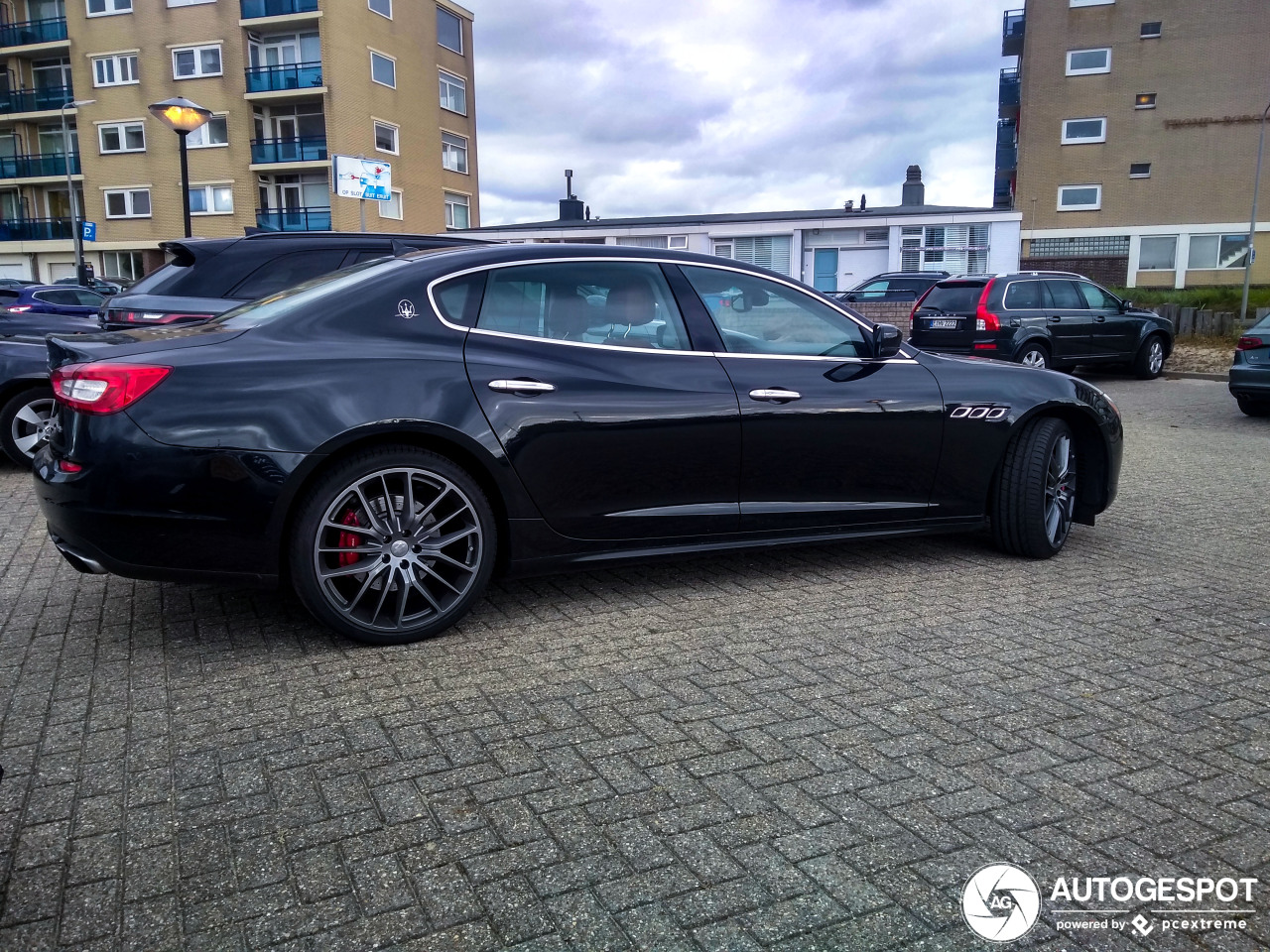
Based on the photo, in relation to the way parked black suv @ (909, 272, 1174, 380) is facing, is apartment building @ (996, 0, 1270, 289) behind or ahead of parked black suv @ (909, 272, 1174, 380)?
ahead

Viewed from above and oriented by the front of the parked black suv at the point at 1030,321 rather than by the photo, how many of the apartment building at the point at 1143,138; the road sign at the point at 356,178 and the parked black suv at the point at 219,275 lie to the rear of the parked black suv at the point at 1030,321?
2

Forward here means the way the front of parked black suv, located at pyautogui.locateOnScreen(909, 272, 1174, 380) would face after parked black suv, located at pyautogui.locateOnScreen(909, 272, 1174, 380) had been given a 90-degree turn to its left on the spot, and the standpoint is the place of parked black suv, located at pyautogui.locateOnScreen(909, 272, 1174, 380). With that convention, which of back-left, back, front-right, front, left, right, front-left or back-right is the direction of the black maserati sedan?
back-left

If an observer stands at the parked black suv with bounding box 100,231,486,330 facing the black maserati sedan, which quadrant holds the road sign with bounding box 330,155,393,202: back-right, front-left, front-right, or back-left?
back-left

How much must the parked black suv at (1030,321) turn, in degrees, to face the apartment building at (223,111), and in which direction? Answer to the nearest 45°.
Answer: approximately 90° to its left

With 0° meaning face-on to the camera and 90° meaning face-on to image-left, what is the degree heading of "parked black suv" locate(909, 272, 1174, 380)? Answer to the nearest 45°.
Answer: approximately 225°

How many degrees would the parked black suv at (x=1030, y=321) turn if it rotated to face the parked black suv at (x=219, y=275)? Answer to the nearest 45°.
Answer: approximately 180°

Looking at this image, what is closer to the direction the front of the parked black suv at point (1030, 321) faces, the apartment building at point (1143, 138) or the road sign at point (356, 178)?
the apartment building

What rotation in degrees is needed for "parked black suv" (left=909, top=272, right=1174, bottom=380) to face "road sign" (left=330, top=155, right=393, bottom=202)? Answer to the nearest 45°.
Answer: approximately 180°
